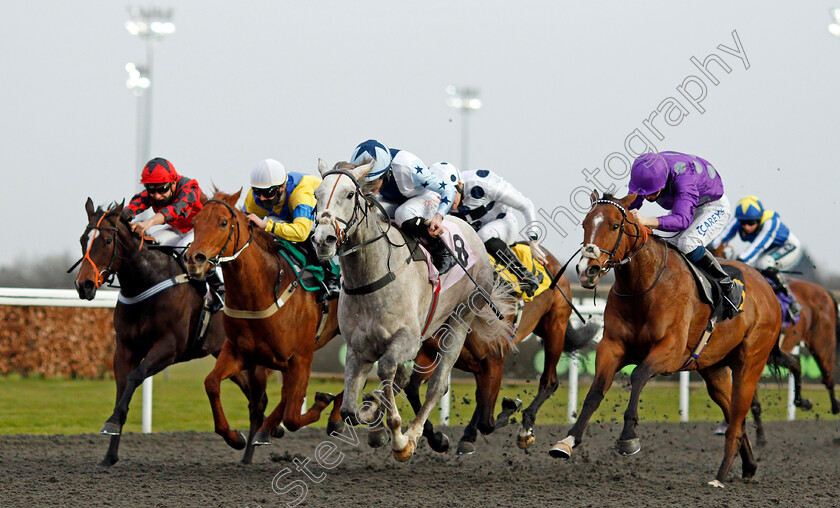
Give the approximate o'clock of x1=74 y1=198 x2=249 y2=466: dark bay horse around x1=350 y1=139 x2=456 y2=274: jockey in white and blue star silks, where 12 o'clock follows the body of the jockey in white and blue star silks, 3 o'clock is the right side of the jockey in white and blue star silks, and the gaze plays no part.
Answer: The dark bay horse is roughly at 2 o'clock from the jockey in white and blue star silks.

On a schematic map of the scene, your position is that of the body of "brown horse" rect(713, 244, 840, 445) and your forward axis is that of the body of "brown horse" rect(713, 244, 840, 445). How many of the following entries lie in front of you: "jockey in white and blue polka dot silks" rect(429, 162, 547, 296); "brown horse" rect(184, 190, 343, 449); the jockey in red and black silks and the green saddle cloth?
4

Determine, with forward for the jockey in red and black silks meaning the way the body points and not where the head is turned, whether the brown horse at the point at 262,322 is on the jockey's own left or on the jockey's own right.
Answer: on the jockey's own left

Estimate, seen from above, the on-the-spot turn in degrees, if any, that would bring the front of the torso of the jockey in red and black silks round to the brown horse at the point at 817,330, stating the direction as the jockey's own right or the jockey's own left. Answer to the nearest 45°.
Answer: approximately 135° to the jockey's own left

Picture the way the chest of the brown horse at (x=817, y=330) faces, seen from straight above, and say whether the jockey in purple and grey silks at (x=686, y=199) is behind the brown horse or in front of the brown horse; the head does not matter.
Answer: in front

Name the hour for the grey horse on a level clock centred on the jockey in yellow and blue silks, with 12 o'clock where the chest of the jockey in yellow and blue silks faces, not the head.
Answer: The grey horse is roughly at 10 o'clock from the jockey in yellow and blue silks.

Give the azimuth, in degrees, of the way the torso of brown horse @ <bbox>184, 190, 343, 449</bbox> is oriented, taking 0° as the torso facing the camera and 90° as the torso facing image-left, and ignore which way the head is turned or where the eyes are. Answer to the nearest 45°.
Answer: approximately 45°

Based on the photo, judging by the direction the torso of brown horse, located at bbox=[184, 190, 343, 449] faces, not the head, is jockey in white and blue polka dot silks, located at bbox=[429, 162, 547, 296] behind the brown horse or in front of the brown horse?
behind
